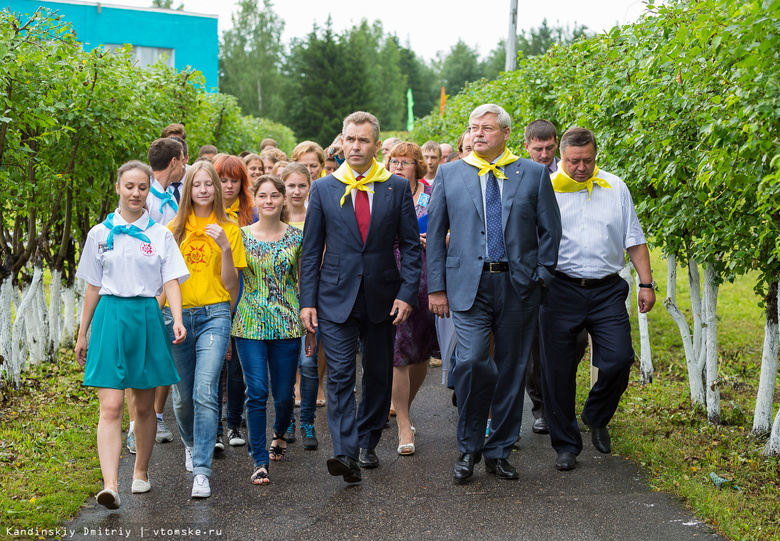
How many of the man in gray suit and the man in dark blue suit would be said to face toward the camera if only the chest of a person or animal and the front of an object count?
2

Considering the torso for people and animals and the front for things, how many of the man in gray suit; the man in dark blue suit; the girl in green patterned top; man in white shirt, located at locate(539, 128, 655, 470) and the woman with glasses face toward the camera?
5

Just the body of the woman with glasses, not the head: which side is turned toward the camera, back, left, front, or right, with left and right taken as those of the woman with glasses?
front

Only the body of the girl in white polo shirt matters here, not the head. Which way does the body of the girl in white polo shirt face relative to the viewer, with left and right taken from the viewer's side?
facing the viewer

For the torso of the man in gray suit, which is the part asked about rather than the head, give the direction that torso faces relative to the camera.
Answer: toward the camera

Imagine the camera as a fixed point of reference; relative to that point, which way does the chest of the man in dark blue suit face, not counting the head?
toward the camera

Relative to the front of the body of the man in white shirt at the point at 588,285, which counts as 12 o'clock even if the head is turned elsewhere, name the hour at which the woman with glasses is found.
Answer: The woman with glasses is roughly at 3 o'clock from the man in white shirt.

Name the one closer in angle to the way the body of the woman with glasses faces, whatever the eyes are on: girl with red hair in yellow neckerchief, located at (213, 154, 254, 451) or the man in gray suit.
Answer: the man in gray suit

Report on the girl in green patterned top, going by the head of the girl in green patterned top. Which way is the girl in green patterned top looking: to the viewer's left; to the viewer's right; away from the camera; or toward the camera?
toward the camera

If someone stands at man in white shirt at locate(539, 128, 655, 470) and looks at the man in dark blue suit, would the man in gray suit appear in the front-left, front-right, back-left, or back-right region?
front-left

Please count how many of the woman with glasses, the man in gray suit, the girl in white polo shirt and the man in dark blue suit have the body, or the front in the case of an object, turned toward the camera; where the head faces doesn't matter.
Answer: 4

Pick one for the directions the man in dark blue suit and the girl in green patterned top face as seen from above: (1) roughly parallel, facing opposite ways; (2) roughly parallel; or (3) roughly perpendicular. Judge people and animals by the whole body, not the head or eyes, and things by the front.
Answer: roughly parallel

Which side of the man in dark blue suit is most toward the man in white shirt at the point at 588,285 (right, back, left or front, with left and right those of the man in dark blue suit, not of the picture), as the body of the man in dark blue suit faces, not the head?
left

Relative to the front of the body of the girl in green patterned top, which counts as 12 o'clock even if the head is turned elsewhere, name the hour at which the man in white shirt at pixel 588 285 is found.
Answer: The man in white shirt is roughly at 9 o'clock from the girl in green patterned top.

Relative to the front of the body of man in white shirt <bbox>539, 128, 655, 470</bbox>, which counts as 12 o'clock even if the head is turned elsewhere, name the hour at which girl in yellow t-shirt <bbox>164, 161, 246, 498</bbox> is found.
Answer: The girl in yellow t-shirt is roughly at 2 o'clock from the man in white shirt.

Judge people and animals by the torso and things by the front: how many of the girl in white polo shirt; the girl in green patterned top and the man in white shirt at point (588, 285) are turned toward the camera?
3

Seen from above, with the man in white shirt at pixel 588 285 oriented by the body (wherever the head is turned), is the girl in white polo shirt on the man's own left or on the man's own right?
on the man's own right
